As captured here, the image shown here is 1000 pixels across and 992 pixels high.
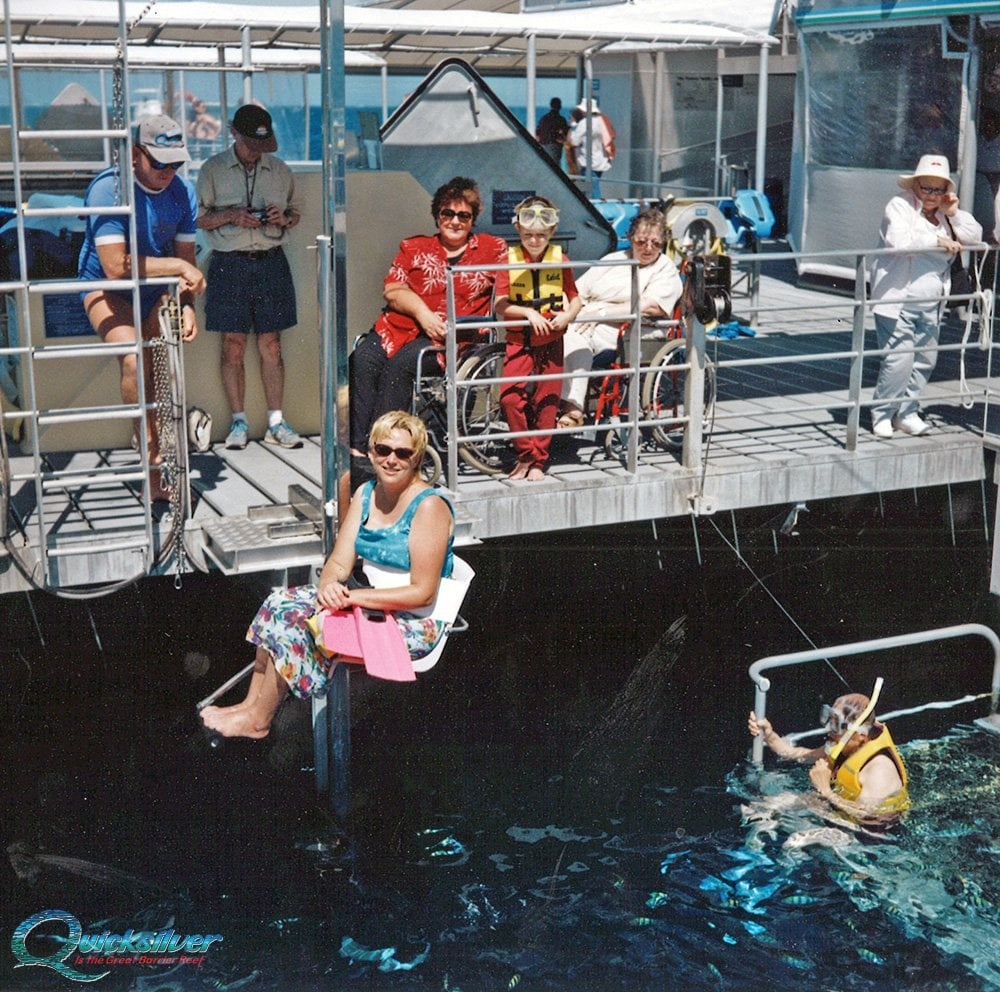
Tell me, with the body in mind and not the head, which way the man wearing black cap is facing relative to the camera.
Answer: toward the camera

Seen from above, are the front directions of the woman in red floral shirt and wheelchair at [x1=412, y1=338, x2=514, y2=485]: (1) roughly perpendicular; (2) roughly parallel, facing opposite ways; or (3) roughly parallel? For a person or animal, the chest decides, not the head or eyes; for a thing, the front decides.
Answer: roughly parallel

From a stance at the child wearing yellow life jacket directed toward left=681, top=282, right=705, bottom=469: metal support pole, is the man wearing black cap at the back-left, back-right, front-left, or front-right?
back-left

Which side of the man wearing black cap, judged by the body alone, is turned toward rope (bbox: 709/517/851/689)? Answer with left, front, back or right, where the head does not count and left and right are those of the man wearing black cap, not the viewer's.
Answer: left

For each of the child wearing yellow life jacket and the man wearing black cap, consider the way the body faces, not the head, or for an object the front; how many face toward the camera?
2

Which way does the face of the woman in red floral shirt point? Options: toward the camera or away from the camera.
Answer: toward the camera

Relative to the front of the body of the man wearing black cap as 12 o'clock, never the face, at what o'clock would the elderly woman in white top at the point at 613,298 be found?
The elderly woman in white top is roughly at 9 o'clock from the man wearing black cap.

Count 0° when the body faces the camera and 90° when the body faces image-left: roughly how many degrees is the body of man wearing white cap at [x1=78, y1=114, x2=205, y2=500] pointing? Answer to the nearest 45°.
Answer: approximately 315°

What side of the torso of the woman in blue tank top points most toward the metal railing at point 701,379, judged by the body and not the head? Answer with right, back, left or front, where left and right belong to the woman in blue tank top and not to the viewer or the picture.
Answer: back

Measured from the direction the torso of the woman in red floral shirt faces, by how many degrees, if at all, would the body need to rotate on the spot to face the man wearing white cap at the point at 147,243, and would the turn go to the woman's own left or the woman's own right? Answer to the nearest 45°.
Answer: approximately 45° to the woman's own right

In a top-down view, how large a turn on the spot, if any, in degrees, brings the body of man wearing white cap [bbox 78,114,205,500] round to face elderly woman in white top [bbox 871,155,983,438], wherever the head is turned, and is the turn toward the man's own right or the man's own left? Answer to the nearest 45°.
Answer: approximately 45° to the man's own left

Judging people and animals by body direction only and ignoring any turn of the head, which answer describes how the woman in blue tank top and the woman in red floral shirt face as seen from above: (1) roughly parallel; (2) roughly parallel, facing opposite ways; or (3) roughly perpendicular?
roughly parallel

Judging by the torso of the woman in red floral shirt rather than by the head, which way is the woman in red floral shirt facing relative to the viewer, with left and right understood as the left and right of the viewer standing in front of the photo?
facing the viewer and to the left of the viewer
